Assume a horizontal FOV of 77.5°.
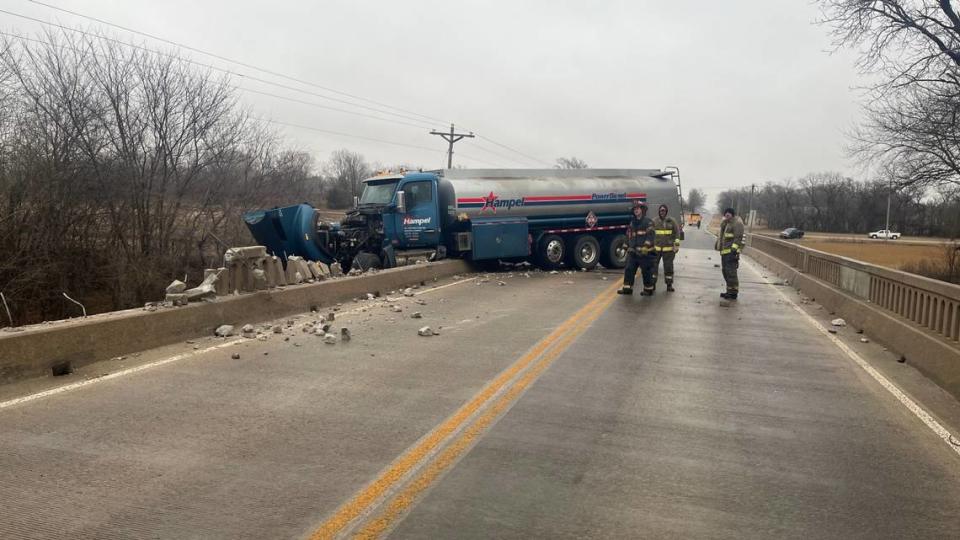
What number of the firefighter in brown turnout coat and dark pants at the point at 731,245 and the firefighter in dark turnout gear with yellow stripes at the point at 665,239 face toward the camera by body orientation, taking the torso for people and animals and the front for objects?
1

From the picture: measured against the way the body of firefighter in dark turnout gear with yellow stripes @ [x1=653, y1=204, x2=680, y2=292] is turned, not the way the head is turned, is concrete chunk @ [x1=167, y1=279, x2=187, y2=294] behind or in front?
in front

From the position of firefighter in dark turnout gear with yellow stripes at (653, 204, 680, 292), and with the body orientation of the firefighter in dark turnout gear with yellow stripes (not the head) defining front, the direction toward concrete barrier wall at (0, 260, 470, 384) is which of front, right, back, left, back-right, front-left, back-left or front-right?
front-right

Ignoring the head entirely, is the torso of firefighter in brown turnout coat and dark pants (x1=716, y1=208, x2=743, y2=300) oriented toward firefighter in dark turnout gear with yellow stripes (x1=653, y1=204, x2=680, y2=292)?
yes

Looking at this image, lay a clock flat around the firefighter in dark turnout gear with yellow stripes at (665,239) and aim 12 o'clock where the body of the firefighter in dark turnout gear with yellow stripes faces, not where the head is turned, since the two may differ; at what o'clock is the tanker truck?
The tanker truck is roughly at 4 o'clock from the firefighter in dark turnout gear with yellow stripes.

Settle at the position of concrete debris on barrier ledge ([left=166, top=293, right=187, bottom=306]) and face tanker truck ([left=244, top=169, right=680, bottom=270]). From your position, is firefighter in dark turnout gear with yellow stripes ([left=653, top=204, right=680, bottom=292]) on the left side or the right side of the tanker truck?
right

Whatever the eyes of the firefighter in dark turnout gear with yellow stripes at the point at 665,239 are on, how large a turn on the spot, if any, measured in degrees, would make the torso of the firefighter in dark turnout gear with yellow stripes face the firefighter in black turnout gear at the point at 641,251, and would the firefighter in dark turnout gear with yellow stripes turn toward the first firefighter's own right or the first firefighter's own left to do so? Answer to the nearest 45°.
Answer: approximately 45° to the first firefighter's own right

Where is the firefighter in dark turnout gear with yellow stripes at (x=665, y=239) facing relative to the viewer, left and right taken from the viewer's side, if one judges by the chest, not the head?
facing the viewer

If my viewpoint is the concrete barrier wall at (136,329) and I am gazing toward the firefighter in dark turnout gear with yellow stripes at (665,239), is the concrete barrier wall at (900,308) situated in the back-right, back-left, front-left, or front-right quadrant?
front-right

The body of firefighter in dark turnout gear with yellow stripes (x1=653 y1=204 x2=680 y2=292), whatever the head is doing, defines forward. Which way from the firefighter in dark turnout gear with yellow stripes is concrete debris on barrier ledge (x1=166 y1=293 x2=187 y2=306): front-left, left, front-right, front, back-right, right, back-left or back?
front-right

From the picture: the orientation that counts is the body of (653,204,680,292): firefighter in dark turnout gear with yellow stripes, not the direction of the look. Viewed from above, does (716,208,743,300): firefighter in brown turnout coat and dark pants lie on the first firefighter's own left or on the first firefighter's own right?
on the first firefighter's own left

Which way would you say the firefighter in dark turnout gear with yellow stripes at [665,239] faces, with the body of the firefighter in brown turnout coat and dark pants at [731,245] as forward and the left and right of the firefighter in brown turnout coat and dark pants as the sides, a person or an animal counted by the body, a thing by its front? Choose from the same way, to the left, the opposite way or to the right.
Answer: to the left

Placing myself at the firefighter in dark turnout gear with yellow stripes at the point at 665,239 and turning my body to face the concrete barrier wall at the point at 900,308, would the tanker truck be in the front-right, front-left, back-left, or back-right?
back-right
